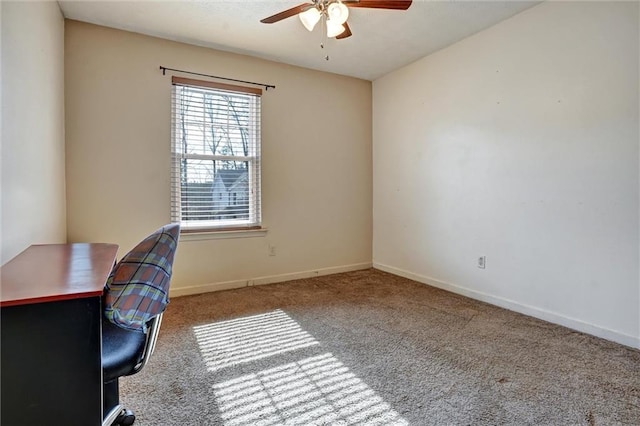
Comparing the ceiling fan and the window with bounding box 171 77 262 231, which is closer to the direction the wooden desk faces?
the ceiling fan

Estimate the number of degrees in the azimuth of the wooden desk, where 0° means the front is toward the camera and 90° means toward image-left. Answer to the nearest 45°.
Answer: approximately 270°

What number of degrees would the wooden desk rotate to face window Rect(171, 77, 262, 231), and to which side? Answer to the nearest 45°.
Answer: approximately 45° to its left
